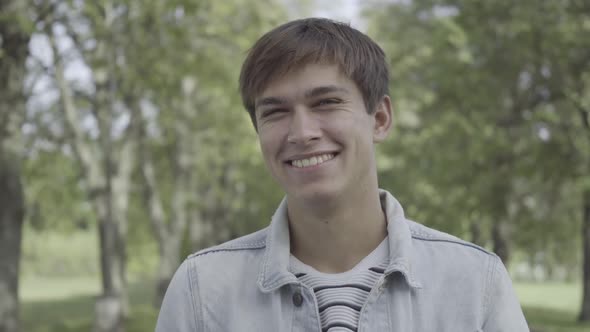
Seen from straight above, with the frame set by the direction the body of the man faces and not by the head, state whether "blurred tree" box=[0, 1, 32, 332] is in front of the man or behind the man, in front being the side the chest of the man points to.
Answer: behind

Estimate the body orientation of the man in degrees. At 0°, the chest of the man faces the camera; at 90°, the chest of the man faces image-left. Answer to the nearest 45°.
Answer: approximately 0°

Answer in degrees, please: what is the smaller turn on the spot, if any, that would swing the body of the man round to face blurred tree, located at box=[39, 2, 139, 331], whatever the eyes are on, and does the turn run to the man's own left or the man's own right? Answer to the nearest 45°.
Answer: approximately 180°

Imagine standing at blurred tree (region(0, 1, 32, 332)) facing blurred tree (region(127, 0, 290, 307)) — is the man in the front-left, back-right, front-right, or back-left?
back-right

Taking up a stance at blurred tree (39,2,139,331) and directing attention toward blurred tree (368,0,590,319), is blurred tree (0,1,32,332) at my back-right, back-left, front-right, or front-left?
back-right

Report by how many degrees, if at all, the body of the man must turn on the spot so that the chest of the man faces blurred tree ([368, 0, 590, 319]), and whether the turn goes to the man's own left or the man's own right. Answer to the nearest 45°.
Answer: approximately 180°

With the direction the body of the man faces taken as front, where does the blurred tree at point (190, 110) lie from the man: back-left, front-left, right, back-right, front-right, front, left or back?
back
